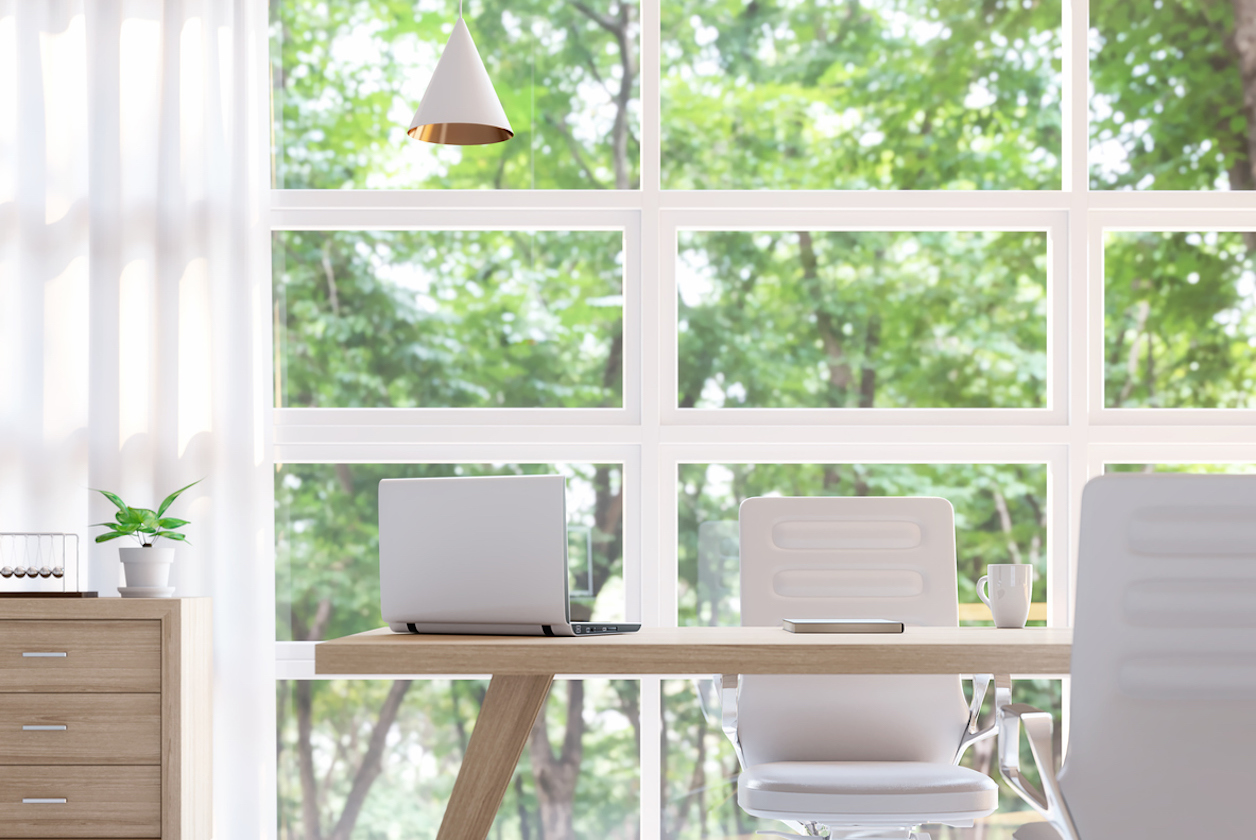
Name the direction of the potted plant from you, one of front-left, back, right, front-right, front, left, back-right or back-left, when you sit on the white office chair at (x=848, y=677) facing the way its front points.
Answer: right

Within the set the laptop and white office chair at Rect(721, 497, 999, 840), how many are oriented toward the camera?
1

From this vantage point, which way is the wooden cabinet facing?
toward the camera

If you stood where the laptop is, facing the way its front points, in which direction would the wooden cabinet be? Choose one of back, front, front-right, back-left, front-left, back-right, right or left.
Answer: left

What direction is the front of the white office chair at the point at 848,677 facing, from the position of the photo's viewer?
facing the viewer

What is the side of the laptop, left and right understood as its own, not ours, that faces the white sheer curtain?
left

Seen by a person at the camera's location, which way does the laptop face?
facing away from the viewer and to the right of the viewer

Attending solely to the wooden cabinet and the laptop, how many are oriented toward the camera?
1

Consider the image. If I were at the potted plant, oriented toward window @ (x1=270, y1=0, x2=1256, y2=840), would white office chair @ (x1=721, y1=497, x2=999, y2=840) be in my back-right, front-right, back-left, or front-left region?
front-right

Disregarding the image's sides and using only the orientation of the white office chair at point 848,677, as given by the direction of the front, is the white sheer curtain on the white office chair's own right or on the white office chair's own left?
on the white office chair's own right

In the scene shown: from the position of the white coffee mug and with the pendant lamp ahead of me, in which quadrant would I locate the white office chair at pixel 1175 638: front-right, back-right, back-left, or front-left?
back-left

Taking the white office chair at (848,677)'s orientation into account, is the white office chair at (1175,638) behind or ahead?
ahead

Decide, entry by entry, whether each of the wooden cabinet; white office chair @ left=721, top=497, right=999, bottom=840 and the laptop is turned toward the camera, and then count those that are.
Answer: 2

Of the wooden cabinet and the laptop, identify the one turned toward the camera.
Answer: the wooden cabinet
